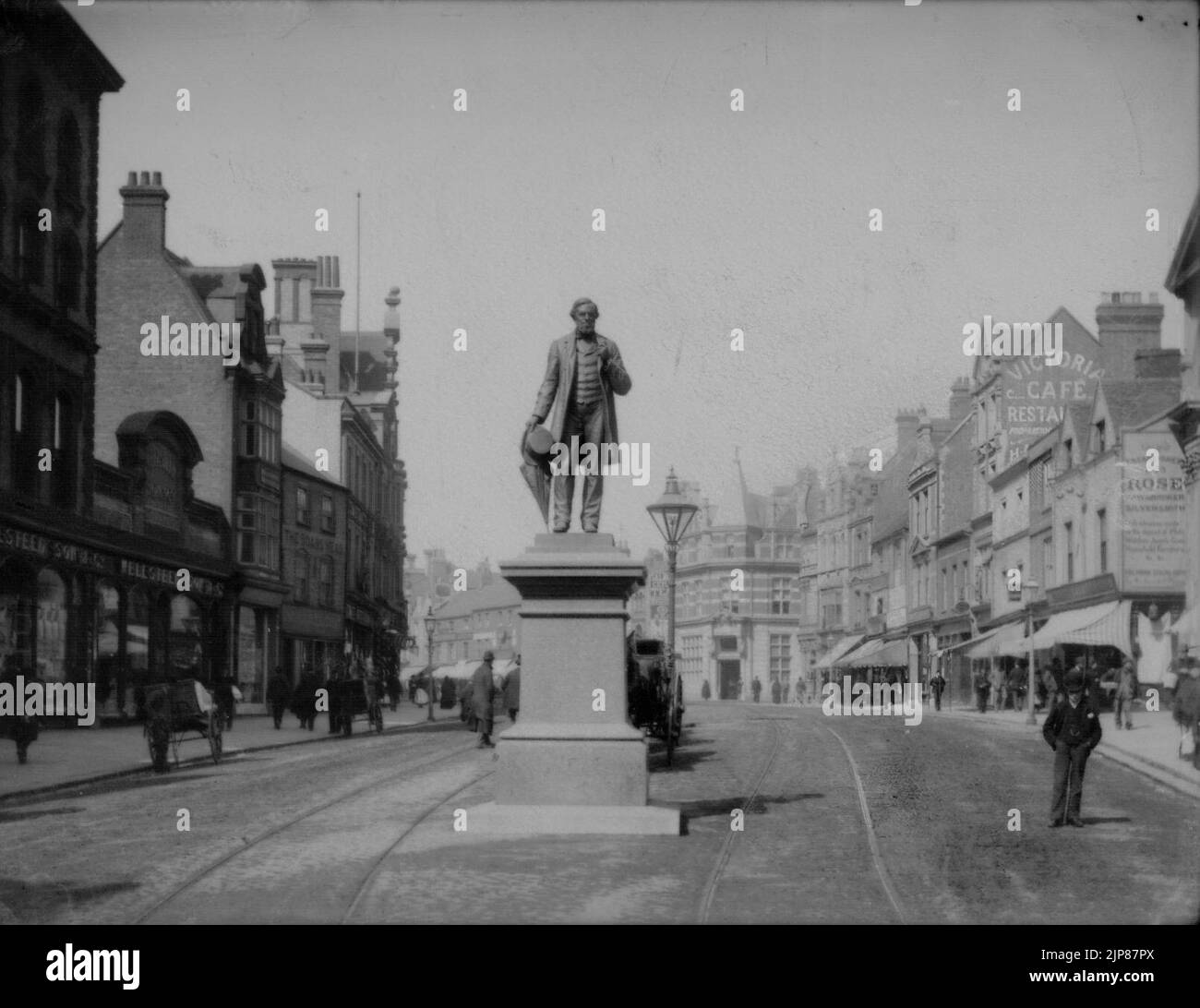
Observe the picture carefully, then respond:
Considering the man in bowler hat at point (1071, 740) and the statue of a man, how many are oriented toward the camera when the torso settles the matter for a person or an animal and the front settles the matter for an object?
2

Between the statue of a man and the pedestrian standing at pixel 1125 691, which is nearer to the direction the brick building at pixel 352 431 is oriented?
the pedestrian standing

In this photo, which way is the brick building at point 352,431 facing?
to the viewer's right

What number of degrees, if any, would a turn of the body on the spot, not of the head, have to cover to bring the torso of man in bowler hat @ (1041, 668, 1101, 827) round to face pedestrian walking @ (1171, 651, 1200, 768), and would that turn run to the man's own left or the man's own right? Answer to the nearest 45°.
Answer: approximately 180°

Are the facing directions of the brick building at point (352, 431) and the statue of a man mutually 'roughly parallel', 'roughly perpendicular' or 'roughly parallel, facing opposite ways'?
roughly perpendicular

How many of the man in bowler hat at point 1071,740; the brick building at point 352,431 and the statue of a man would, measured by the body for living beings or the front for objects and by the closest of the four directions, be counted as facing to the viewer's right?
1

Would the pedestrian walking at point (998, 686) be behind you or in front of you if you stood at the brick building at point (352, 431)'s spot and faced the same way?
in front

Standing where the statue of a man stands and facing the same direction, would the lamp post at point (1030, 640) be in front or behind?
behind

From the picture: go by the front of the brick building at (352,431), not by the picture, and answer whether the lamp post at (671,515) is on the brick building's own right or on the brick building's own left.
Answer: on the brick building's own right

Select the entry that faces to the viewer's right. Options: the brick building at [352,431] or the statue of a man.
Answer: the brick building

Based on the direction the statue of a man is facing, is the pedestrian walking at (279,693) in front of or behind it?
behind

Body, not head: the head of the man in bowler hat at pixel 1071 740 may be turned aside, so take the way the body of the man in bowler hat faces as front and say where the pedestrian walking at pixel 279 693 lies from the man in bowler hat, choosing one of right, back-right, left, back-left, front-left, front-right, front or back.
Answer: back-right
